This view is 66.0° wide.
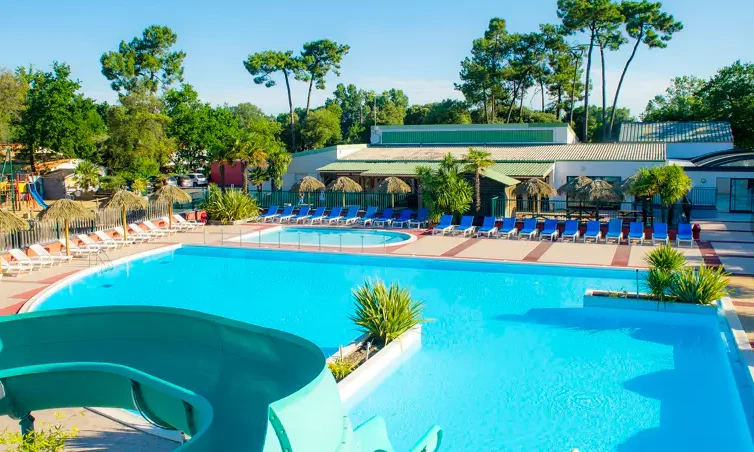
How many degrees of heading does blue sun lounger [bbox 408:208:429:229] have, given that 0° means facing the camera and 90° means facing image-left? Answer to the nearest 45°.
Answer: approximately 45°

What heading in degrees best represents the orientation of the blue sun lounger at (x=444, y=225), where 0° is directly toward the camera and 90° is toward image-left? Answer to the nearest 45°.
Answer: approximately 45°

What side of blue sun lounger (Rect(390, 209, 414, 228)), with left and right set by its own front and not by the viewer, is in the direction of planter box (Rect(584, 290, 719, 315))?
left

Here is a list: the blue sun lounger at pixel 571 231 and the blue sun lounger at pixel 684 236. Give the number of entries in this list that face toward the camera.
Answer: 2

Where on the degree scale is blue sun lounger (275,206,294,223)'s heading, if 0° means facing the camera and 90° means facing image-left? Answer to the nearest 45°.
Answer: approximately 45°

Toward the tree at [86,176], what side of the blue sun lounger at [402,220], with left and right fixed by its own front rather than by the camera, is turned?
right

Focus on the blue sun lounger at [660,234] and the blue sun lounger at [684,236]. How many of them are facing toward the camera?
2

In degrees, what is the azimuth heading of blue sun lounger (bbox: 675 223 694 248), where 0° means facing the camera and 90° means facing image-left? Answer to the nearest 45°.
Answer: approximately 0°

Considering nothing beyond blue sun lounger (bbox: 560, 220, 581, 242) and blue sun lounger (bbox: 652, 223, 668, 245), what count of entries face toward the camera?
2

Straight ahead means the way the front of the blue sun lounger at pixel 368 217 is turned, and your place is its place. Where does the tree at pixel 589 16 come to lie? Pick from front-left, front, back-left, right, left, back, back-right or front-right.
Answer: back

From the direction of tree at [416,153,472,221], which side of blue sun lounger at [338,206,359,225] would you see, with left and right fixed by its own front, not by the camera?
left

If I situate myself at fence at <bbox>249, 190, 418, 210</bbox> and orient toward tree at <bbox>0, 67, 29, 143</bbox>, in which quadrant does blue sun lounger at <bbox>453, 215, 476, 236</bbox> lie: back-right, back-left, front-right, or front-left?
back-left
